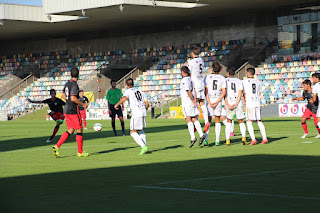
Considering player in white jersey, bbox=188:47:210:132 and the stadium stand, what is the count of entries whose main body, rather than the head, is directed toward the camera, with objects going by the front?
1

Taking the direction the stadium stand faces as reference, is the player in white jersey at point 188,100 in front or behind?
in front

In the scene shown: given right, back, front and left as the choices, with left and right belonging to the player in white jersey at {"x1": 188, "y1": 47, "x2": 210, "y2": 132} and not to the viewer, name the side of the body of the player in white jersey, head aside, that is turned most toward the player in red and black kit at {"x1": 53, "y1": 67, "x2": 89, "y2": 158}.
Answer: left

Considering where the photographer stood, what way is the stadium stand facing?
facing the viewer

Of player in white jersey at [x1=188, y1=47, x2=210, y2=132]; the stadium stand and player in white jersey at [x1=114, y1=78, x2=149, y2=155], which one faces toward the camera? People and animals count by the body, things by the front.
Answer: the stadium stand

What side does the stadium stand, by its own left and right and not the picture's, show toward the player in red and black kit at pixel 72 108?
front

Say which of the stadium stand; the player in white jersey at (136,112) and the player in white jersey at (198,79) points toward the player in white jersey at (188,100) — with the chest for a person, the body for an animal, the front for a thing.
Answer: the stadium stand

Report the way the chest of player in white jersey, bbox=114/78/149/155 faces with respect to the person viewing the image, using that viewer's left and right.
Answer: facing away from the viewer and to the left of the viewer

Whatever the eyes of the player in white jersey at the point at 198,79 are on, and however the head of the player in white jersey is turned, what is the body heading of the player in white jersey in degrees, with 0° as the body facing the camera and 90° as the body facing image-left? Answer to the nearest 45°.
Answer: approximately 135°

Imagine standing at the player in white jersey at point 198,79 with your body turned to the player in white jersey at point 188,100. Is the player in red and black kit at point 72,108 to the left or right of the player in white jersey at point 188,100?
right

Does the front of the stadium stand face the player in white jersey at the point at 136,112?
yes

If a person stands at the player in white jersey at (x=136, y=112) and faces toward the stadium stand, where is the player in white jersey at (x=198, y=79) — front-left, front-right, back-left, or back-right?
front-right

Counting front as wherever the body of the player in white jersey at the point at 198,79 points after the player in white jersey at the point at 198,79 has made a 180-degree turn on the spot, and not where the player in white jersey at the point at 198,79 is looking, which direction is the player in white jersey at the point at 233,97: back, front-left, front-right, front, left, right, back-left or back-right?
front-left
